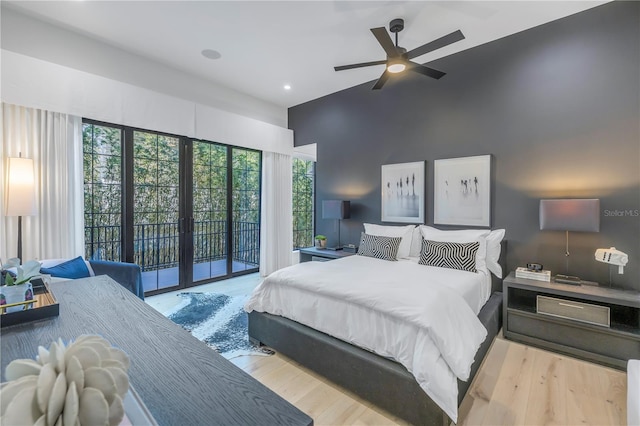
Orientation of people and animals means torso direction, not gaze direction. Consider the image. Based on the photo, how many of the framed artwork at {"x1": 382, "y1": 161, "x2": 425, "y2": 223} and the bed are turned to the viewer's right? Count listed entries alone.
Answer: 0

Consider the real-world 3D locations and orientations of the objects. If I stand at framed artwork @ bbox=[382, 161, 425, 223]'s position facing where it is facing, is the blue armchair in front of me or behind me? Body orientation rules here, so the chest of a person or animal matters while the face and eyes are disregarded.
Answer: in front

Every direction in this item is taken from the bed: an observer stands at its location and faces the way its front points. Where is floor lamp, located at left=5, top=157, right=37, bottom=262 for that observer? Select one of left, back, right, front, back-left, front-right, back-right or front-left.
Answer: front-right

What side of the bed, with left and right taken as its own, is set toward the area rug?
right

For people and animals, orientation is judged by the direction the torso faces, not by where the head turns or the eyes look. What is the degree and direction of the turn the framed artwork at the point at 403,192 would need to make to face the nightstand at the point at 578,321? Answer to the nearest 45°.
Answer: approximately 90° to its left

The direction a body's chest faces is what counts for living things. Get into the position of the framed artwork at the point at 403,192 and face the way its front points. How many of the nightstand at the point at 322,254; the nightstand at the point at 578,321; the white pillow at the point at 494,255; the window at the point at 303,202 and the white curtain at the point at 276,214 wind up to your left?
2

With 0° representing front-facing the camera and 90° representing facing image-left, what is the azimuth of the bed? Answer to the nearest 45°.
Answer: approximately 45°

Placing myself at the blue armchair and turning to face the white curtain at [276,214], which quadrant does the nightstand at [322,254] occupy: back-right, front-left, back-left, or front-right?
front-right

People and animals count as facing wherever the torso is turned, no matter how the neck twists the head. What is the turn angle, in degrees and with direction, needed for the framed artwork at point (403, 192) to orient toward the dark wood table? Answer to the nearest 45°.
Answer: approximately 45° to its left

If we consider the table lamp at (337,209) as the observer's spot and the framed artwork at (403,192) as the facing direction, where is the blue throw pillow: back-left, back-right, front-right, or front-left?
back-right

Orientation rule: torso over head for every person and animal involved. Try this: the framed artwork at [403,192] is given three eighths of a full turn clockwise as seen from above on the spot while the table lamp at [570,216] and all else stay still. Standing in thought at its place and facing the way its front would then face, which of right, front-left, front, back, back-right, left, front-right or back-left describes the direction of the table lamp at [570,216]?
back-right

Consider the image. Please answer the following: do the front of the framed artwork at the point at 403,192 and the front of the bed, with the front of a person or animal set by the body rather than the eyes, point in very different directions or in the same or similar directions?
same or similar directions

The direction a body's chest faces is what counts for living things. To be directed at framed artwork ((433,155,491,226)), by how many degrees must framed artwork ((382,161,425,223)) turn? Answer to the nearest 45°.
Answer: approximately 90° to its left

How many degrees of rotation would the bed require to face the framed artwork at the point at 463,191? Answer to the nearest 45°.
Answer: approximately 180°

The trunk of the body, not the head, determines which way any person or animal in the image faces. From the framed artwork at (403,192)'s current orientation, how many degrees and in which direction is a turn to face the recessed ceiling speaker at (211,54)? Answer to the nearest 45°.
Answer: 0° — it already faces it

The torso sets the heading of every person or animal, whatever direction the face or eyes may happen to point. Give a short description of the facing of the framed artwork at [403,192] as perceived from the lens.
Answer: facing the viewer and to the left of the viewer

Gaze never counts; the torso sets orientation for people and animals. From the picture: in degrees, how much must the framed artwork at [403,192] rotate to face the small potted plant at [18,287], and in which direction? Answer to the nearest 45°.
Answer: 0° — it already faces it
